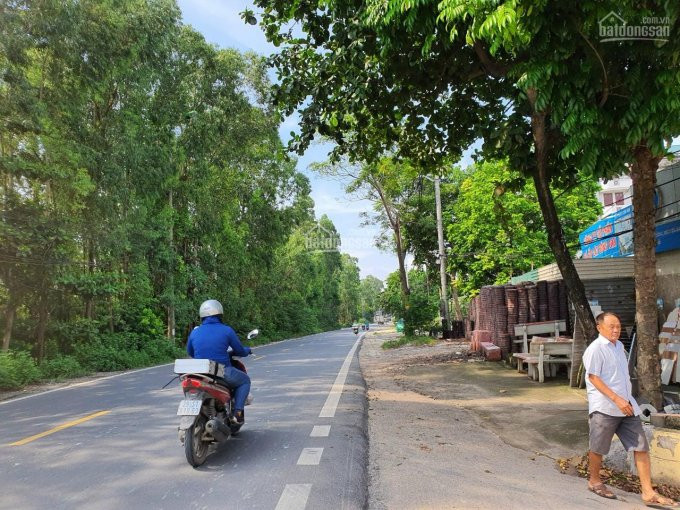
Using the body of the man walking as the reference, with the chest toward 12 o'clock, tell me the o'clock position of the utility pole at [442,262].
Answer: The utility pole is roughly at 7 o'clock from the man walking.

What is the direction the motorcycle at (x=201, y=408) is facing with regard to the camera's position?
facing away from the viewer and to the right of the viewer

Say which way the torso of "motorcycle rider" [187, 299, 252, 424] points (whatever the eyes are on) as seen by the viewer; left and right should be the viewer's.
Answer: facing away from the viewer and to the right of the viewer

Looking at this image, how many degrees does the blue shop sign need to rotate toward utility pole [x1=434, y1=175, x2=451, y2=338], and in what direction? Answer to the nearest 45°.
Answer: approximately 90° to its right

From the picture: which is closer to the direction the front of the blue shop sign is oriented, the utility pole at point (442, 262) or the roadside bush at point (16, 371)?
the roadside bush

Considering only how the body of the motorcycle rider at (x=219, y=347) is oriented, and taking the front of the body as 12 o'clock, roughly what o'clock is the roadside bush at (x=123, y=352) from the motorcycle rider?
The roadside bush is roughly at 10 o'clock from the motorcycle rider.

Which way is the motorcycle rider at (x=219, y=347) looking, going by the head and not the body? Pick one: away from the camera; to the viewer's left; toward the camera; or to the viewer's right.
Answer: away from the camera
